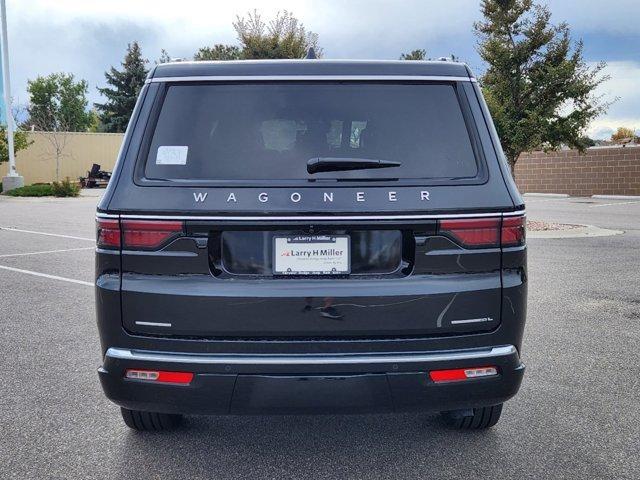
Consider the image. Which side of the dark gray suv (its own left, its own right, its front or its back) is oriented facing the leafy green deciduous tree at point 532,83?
front

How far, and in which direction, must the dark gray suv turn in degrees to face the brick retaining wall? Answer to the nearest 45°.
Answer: approximately 45° to its right

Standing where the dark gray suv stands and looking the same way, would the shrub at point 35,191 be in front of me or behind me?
in front

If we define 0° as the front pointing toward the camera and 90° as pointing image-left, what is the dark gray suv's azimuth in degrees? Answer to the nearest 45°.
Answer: approximately 180°

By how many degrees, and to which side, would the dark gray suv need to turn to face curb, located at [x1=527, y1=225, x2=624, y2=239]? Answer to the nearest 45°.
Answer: approximately 45° to its right

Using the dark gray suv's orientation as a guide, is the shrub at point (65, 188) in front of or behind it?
in front

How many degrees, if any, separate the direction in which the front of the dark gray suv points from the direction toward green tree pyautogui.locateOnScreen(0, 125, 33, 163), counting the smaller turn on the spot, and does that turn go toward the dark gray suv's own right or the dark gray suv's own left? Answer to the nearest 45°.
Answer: approximately 45° to the dark gray suv's own left

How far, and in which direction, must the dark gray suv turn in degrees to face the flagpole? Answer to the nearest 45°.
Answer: approximately 45° to its left
